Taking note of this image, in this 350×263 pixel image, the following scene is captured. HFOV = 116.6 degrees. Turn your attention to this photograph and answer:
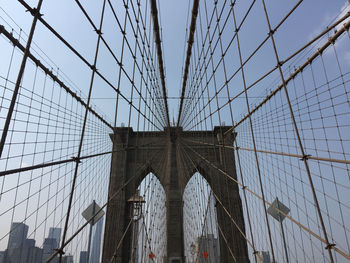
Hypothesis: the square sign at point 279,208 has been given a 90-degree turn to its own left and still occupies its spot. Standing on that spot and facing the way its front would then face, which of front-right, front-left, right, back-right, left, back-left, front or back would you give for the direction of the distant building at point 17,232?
front-right
